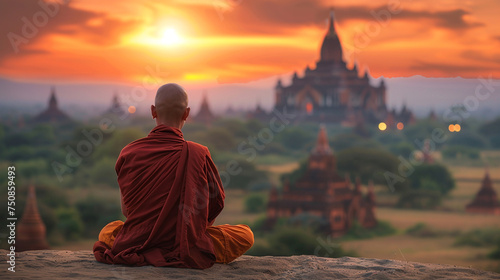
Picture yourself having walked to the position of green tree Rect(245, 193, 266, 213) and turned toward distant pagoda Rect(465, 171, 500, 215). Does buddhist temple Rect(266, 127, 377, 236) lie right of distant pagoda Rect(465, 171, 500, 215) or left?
right

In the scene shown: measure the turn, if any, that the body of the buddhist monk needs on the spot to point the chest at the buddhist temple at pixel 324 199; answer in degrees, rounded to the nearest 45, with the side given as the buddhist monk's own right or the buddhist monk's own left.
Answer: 0° — they already face it

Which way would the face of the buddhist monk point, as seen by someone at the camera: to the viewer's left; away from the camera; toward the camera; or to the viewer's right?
away from the camera

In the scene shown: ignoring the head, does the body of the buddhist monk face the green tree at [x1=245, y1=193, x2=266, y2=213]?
yes

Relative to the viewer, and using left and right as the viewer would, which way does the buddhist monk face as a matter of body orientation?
facing away from the viewer
